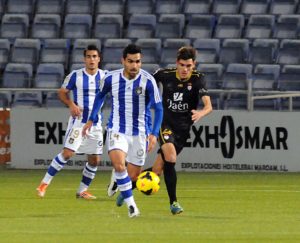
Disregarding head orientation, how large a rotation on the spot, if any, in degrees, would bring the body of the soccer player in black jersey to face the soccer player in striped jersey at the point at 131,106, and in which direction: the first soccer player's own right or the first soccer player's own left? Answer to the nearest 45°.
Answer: approximately 45° to the first soccer player's own right

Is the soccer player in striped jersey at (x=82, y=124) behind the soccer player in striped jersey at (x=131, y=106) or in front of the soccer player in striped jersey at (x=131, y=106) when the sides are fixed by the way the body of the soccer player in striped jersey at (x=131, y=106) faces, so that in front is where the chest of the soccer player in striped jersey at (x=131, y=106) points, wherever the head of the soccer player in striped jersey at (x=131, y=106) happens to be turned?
behind

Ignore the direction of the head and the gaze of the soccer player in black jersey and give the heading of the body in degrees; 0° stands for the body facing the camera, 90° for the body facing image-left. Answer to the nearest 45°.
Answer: approximately 0°

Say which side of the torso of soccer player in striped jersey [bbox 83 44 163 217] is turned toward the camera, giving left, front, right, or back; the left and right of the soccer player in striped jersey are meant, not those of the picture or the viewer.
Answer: front
